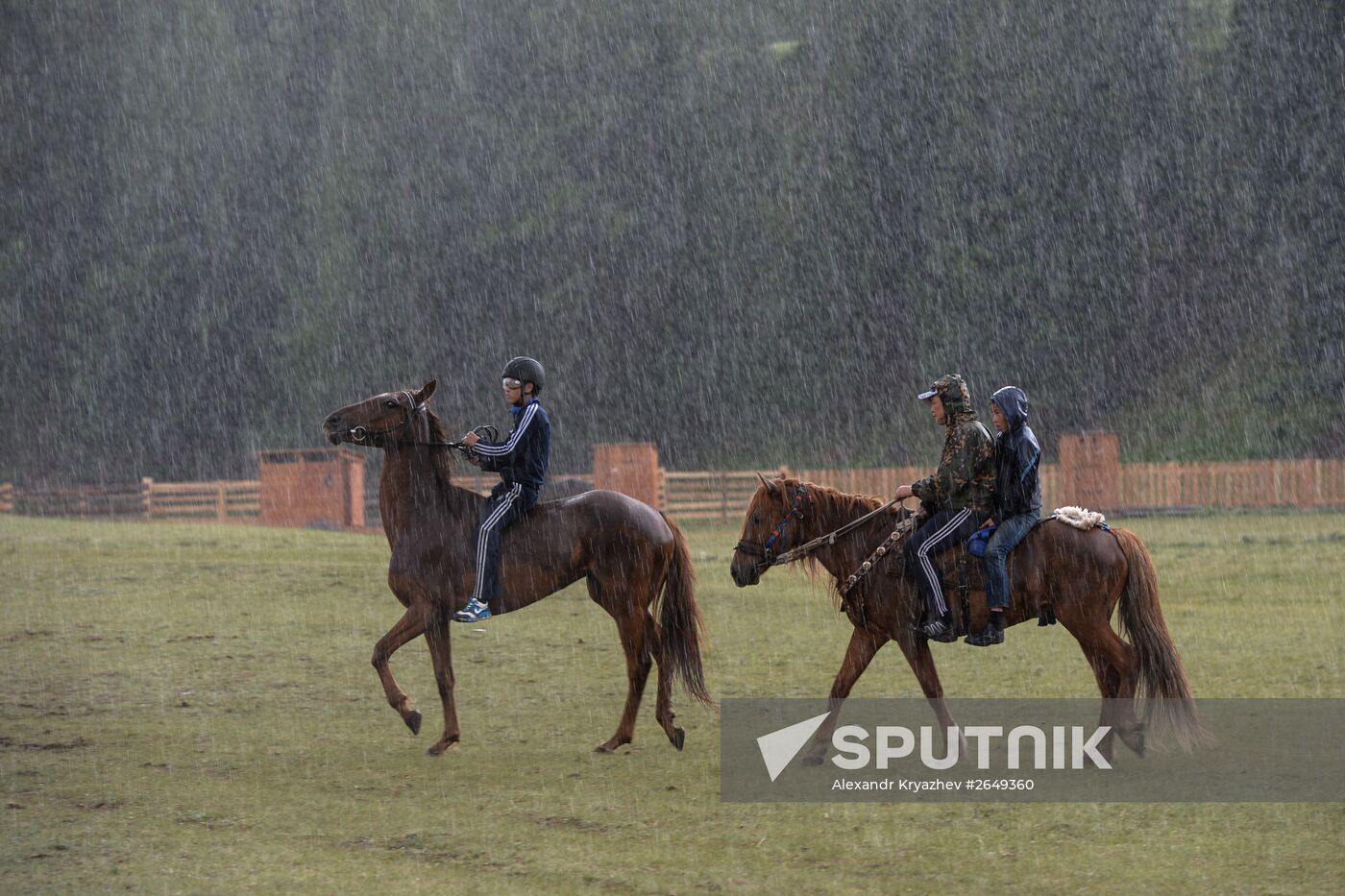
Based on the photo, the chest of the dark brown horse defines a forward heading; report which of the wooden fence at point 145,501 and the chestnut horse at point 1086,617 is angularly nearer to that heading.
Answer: the wooden fence

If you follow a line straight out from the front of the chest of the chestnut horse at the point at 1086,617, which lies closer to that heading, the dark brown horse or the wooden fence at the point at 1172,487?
the dark brown horse

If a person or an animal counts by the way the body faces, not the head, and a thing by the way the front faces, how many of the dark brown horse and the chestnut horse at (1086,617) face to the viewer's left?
2

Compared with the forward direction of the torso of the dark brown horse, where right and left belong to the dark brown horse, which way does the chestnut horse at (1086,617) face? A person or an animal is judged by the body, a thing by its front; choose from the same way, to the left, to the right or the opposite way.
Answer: the same way

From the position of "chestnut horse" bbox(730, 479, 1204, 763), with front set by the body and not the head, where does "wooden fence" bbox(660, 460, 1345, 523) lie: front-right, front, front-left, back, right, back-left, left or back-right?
right

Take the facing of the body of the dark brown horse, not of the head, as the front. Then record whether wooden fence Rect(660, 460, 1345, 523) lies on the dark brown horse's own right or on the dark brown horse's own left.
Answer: on the dark brown horse's own right

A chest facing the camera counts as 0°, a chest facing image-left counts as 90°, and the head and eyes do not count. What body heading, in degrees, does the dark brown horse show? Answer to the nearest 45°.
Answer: approximately 90°

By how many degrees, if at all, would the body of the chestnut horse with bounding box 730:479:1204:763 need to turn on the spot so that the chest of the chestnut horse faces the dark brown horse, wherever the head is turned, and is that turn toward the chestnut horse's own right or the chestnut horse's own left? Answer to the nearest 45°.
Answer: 0° — it already faces it

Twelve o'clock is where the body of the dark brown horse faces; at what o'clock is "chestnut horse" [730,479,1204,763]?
The chestnut horse is roughly at 7 o'clock from the dark brown horse.

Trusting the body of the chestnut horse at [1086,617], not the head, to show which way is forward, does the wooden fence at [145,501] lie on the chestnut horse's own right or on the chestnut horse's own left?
on the chestnut horse's own right

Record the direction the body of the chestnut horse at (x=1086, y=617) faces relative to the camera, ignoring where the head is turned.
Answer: to the viewer's left

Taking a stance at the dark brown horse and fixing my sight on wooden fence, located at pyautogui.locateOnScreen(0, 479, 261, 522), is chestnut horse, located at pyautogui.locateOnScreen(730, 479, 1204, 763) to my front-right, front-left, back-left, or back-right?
back-right

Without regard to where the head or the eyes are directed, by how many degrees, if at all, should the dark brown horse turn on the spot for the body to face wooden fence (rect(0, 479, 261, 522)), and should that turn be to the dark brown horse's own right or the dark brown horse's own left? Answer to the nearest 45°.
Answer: approximately 90° to the dark brown horse's own right
